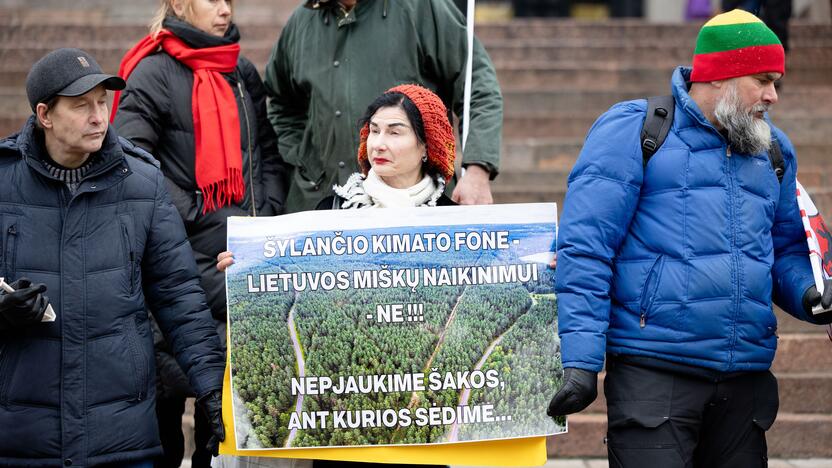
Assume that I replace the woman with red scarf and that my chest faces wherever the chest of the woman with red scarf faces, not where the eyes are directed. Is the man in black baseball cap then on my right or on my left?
on my right

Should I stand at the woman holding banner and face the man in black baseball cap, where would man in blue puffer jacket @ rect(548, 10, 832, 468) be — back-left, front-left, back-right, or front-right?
back-left

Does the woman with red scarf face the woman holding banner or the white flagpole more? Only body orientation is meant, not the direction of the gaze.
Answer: the woman holding banner

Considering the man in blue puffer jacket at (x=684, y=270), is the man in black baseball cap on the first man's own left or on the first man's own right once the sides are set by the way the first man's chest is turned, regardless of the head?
on the first man's own right
